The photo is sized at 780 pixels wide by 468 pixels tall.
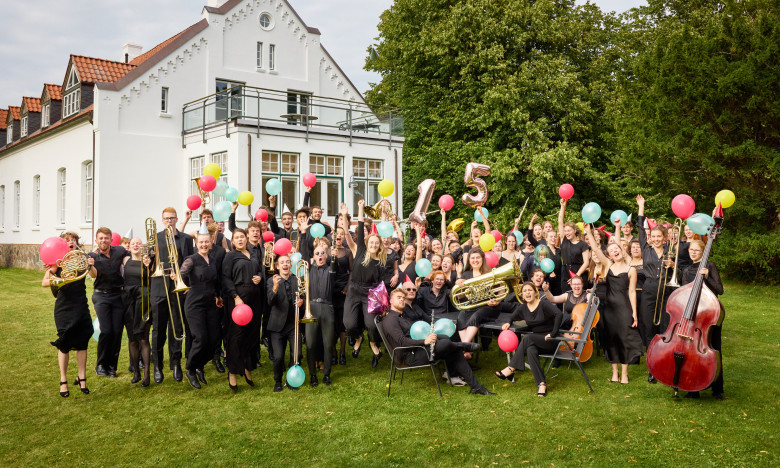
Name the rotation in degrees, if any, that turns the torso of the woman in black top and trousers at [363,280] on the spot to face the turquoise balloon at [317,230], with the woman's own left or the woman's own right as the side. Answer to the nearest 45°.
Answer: approximately 135° to the woman's own right

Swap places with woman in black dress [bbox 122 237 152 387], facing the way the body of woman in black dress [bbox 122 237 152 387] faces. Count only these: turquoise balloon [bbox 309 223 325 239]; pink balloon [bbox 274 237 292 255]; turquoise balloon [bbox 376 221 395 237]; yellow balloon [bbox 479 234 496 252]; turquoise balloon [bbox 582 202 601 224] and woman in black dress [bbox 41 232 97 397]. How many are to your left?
5

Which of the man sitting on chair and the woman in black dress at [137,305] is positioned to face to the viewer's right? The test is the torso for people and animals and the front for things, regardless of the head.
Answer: the man sitting on chair

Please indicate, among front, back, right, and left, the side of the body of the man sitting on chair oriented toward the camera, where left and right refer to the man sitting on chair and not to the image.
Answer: right

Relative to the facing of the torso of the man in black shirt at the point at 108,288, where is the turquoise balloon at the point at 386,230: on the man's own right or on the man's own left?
on the man's own left

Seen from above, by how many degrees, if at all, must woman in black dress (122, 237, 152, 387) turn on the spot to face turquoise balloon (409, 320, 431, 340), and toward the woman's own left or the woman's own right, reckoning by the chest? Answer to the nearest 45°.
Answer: approximately 45° to the woman's own left

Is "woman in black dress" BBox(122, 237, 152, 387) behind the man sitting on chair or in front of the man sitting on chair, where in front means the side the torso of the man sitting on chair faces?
behind

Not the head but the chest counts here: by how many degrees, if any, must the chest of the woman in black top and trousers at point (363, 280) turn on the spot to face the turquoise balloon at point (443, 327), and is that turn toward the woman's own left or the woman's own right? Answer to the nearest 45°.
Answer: approximately 45° to the woman's own left

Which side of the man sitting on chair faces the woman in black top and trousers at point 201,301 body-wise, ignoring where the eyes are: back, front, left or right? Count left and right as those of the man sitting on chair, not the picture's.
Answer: back

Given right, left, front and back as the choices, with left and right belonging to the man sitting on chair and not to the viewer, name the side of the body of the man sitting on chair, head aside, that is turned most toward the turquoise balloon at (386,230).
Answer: left

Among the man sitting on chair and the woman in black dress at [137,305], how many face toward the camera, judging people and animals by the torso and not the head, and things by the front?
1

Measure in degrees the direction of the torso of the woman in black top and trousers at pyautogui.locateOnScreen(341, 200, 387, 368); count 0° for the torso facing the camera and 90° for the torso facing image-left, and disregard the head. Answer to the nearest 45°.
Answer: approximately 0°
